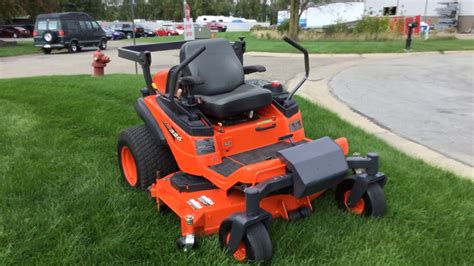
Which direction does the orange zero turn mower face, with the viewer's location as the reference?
facing the viewer and to the right of the viewer

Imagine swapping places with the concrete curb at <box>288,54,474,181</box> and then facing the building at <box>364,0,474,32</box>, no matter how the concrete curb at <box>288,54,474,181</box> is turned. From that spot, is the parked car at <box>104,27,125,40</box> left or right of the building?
left

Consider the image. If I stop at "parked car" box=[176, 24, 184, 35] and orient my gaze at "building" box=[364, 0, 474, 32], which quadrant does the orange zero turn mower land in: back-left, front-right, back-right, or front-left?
front-right

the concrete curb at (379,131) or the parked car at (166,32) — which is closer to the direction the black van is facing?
the parked car

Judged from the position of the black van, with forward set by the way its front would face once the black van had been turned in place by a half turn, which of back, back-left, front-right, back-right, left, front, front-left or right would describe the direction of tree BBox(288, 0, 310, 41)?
back-left

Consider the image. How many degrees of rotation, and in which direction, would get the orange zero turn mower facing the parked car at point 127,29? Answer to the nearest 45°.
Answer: approximately 135° to its left

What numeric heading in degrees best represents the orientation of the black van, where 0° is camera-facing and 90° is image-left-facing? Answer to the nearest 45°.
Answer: approximately 225°

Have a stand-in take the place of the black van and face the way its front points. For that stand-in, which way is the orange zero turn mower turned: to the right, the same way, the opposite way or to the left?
to the right

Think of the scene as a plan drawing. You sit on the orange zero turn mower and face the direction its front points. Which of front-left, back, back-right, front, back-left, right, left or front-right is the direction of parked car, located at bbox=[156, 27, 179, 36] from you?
back-left

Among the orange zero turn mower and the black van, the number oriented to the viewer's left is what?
0

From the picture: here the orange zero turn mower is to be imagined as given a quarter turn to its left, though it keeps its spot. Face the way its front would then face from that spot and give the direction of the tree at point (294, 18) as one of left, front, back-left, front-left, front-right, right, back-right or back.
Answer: front-left

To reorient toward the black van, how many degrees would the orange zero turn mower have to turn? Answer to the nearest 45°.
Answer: approximately 180°

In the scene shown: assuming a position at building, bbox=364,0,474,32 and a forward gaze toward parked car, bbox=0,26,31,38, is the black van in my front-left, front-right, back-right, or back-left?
front-left

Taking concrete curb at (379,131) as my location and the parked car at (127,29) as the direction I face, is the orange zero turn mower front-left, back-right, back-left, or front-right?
back-left

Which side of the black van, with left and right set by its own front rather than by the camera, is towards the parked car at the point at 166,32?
front

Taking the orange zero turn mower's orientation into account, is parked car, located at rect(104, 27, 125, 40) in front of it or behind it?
behind
